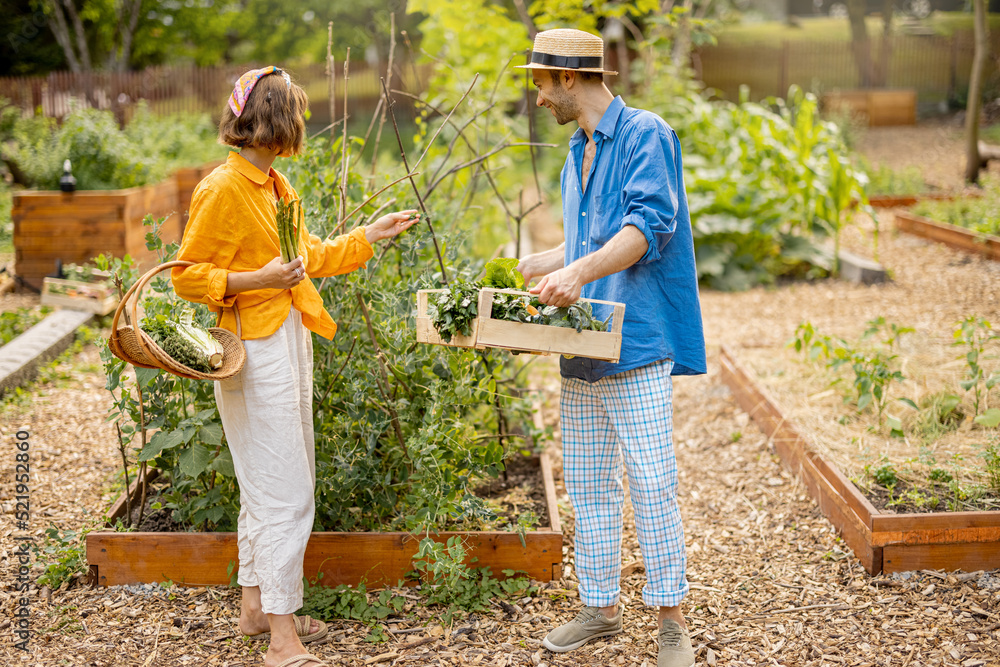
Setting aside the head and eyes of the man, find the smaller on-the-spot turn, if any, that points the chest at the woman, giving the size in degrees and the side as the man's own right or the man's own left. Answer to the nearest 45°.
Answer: approximately 45° to the man's own right

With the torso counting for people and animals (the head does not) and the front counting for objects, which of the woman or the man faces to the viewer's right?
the woman

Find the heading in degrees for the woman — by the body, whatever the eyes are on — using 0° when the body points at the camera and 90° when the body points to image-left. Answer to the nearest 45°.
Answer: approximately 270°

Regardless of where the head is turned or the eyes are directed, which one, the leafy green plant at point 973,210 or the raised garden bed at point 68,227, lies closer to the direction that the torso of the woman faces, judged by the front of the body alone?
the leafy green plant

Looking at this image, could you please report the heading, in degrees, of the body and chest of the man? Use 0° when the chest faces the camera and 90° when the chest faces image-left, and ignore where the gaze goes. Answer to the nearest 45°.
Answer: approximately 45°

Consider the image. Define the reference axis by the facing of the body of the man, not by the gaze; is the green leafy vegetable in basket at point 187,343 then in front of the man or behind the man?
in front

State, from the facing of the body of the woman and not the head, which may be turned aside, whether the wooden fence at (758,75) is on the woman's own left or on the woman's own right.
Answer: on the woman's own left

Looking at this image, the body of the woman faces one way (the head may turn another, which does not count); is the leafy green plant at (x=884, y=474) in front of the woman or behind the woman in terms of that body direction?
in front

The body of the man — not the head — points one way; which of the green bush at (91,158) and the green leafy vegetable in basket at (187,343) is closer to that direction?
the green leafy vegetable in basket

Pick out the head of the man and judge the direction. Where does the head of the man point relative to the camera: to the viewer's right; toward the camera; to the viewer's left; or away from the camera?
to the viewer's left
